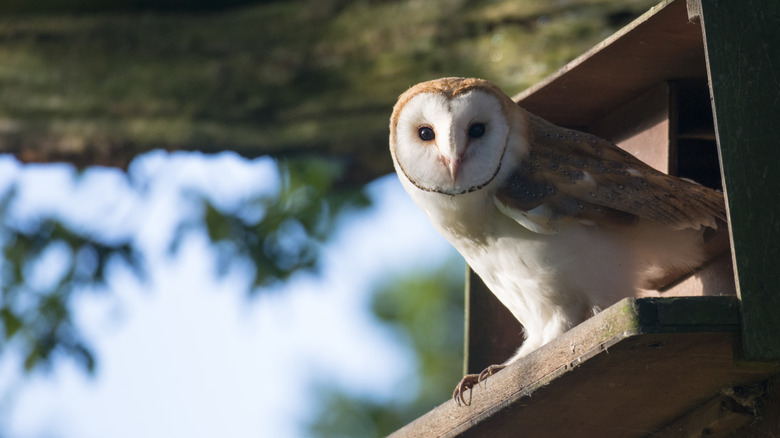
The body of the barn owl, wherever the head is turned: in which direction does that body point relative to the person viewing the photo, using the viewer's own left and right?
facing to the left of the viewer

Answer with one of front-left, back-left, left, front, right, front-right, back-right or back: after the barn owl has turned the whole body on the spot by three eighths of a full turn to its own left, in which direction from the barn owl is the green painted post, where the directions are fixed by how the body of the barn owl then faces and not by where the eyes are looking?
front
